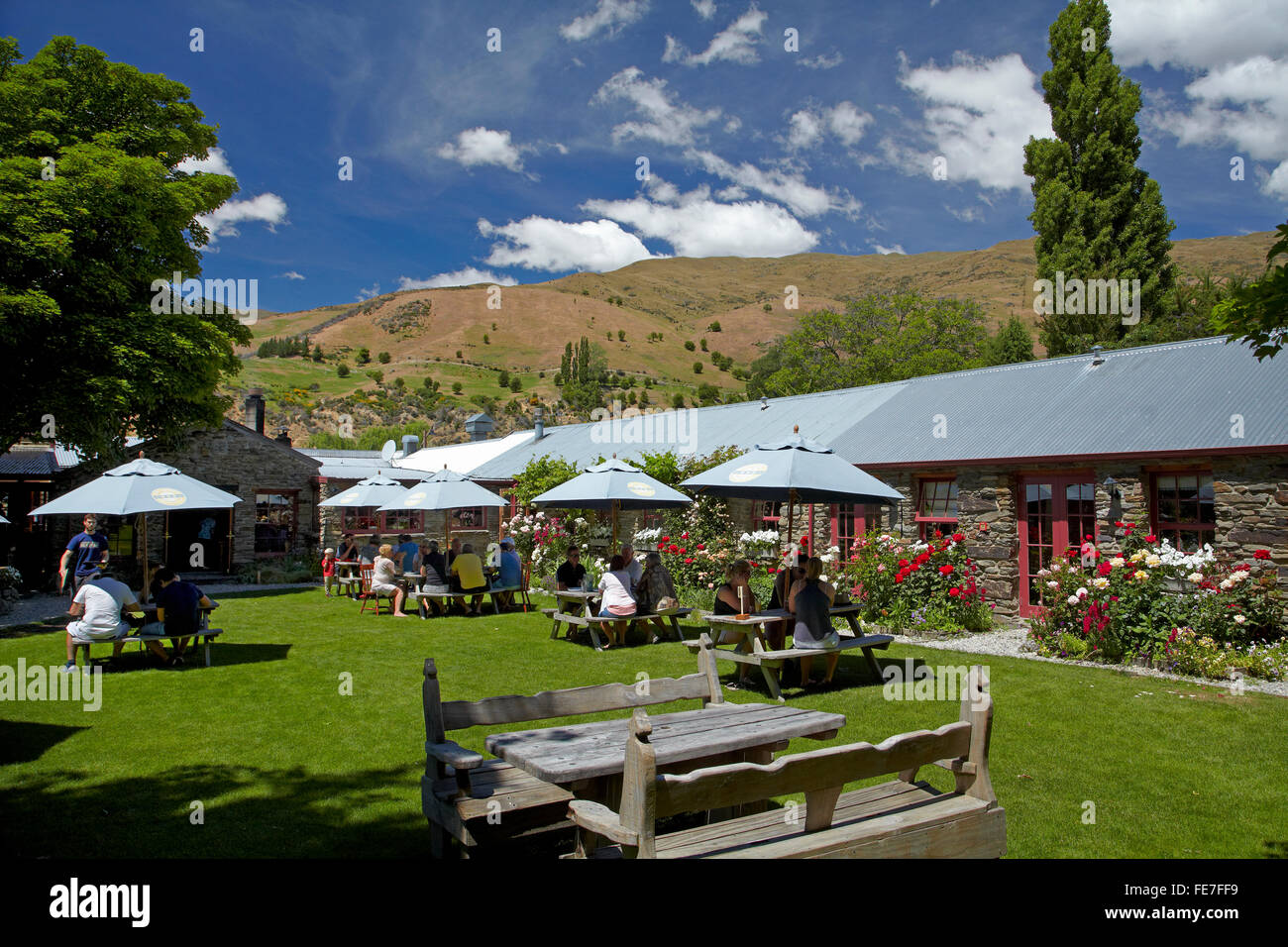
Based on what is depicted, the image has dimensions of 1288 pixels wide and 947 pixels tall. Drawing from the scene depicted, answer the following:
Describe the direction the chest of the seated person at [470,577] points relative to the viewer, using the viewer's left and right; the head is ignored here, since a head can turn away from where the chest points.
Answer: facing away from the viewer

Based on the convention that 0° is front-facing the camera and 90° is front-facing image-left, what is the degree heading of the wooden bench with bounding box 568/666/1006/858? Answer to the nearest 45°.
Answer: approximately 135°

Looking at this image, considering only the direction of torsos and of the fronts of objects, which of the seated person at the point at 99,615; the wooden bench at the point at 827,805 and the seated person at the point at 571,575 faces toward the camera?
the seated person at the point at 571,575

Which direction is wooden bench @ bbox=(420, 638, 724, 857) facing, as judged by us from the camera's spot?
facing the viewer and to the right of the viewer

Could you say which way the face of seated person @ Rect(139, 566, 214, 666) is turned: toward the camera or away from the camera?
away from the camera

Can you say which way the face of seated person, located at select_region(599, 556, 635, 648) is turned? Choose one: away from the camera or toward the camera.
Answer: away from the camera

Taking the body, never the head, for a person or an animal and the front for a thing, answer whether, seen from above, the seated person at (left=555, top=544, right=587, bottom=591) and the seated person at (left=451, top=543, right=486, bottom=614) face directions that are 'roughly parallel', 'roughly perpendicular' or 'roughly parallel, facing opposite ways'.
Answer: roughly parallel, facing opposite ways

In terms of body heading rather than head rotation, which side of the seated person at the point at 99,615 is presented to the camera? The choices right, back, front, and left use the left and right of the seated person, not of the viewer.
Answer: back

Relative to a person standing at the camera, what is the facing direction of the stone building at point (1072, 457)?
facing the viewer and to the left of the viewer

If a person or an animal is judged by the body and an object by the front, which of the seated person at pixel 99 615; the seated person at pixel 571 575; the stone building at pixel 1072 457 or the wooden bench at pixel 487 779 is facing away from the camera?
the seated person at pixel 99 615

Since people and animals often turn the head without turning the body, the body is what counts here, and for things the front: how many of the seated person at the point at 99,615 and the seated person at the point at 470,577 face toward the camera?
0

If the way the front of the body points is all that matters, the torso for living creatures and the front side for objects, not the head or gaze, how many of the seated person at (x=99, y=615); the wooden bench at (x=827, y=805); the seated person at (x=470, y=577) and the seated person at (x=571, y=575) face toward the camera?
1

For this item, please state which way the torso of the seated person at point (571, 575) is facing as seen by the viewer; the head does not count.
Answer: toward the camera
